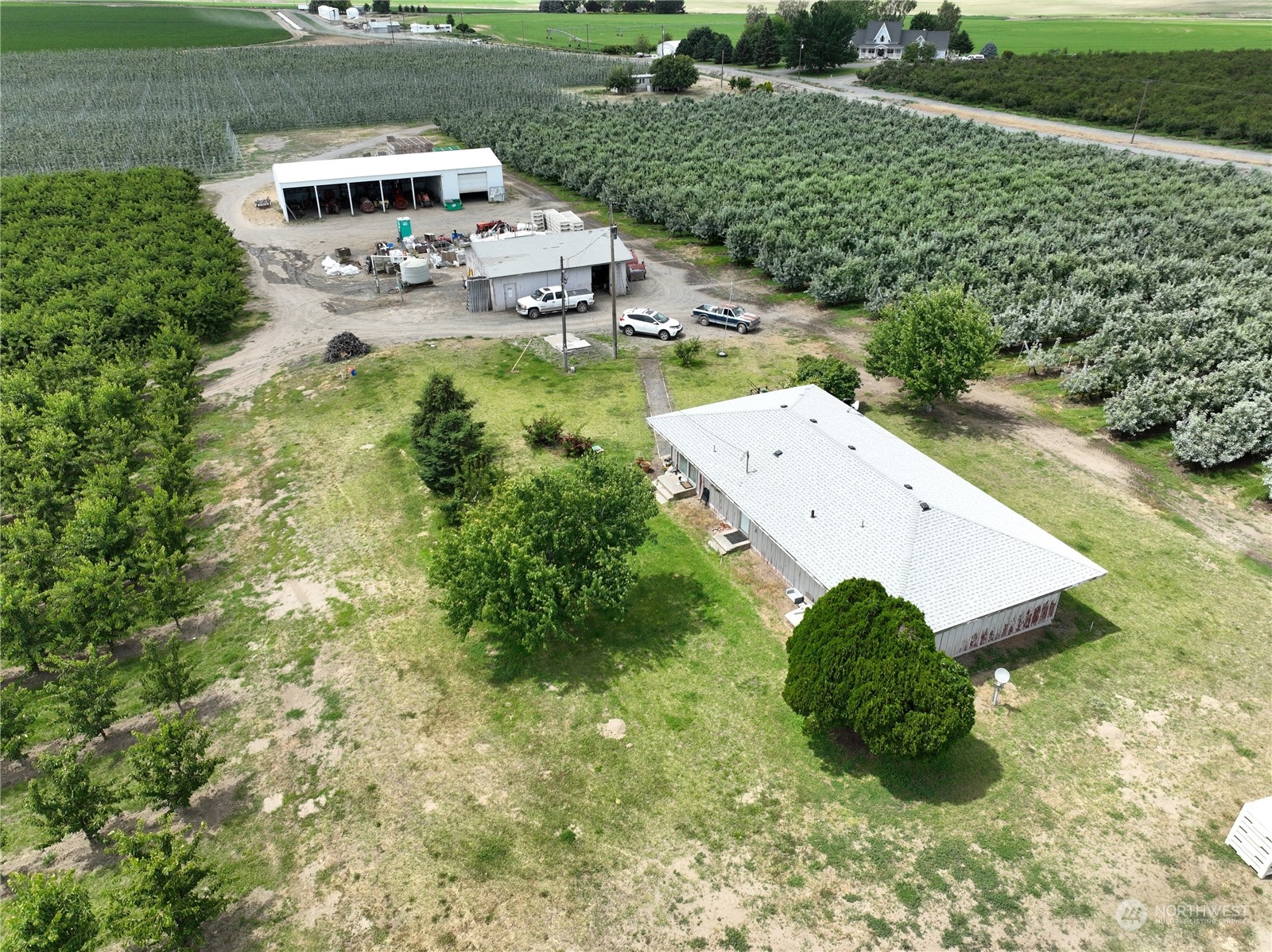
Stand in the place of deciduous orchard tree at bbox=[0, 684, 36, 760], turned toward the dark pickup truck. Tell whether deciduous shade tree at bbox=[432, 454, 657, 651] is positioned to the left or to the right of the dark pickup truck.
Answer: right

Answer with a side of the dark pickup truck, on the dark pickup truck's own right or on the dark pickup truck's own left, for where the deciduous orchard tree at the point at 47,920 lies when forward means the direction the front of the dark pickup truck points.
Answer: on the dark pickup truck's own right

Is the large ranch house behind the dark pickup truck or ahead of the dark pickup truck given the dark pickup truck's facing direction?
ahead

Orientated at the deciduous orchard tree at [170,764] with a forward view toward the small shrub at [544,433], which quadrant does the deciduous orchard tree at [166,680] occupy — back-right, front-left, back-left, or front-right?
front-left

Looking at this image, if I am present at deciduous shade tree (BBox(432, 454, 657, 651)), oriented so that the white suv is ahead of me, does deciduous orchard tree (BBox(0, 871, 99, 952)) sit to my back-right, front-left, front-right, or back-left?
back-left

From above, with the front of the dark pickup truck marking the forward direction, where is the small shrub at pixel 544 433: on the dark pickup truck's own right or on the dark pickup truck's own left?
on the dark pickup truck's own right

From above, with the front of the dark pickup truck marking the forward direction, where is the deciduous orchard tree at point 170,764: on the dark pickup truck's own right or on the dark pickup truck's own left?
on the dark pickup truck's own right

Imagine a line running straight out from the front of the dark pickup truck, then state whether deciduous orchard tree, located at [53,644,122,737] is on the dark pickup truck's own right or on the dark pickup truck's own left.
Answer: on the dark pickup truck's own right

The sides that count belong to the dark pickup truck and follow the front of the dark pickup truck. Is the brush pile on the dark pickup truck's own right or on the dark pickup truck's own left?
on the dark pickup truck's own right

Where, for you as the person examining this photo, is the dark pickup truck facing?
facing the viewer and to the right of the viewer

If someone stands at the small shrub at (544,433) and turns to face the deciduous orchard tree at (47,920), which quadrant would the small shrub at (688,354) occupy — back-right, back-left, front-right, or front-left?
back-left
